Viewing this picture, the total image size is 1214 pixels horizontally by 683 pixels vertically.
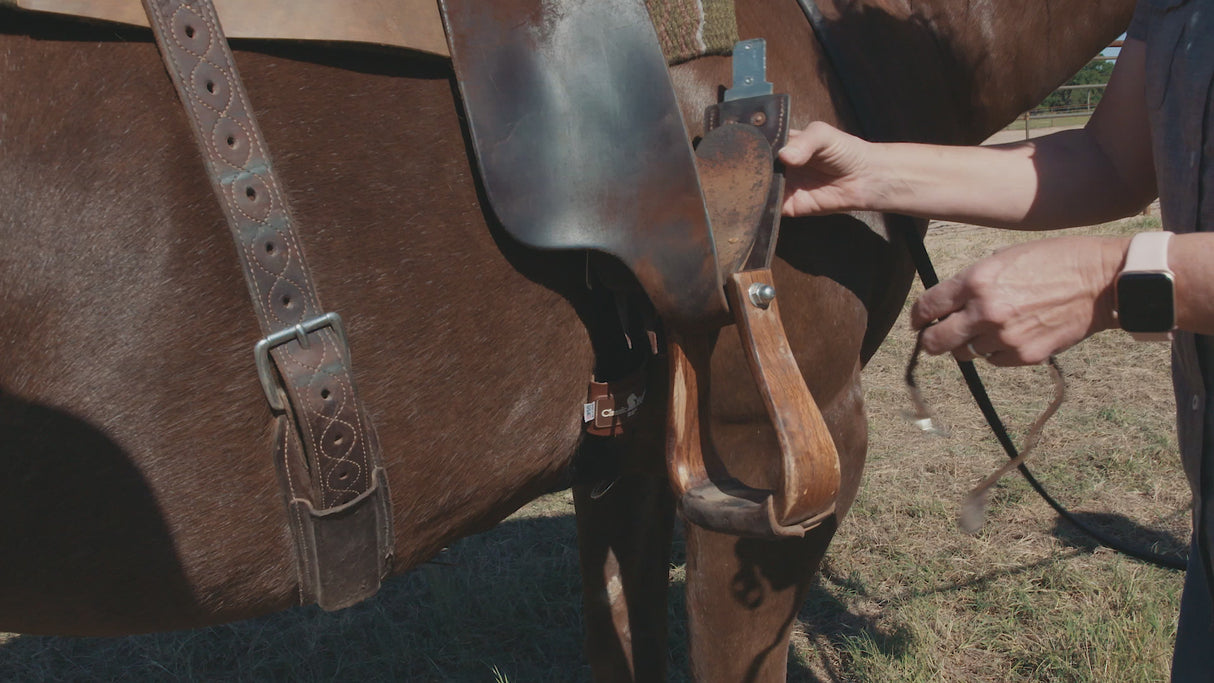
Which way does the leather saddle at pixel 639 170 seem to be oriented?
to the viewer's right

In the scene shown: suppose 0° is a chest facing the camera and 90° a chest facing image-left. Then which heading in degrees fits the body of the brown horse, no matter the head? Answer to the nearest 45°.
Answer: approximately 270°
